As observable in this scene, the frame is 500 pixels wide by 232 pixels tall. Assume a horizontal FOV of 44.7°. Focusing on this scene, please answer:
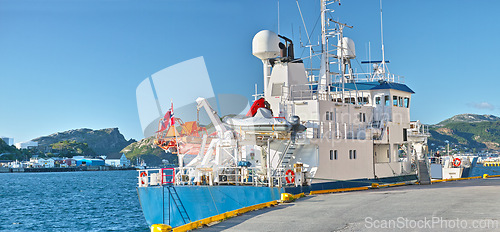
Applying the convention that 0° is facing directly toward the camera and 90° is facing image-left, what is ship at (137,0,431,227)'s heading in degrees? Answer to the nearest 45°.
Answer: approximately 225°
